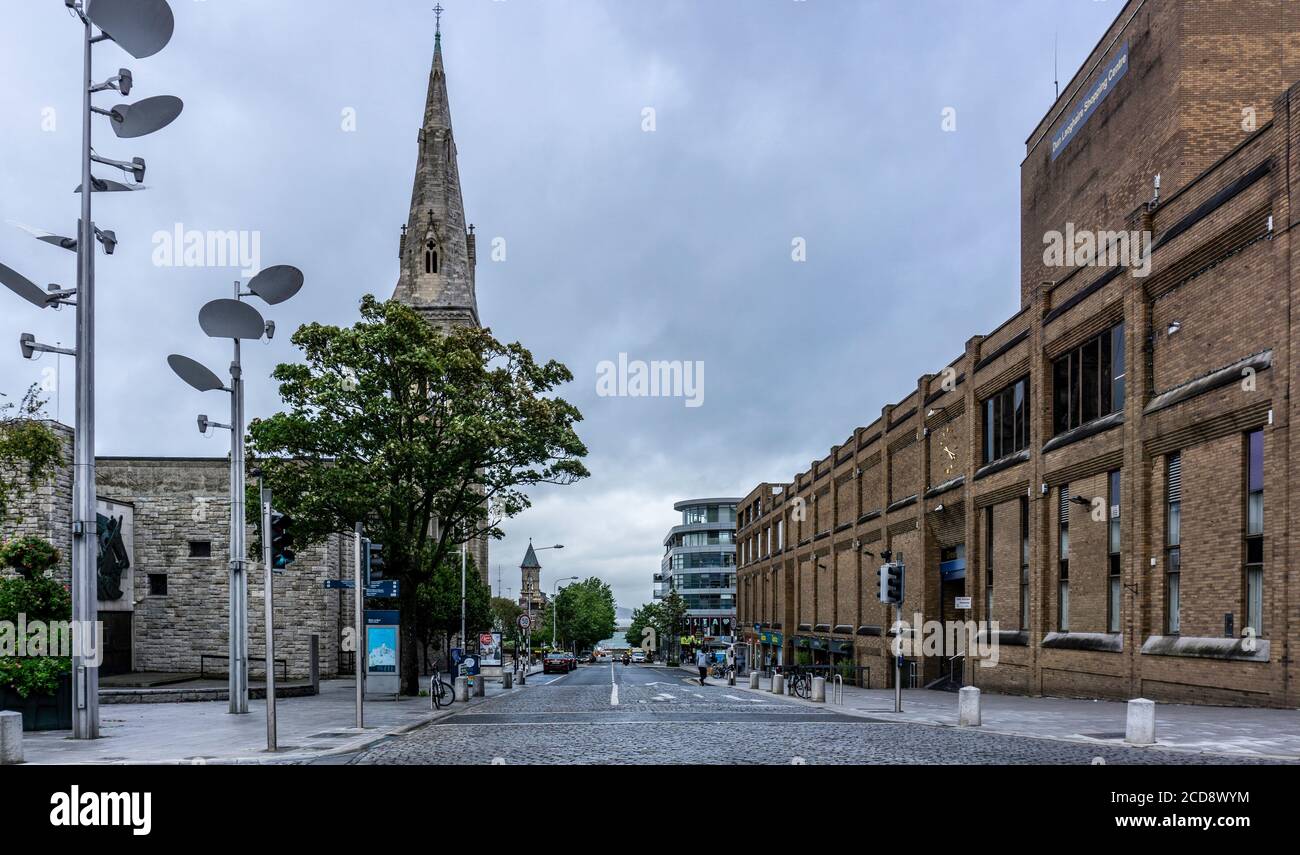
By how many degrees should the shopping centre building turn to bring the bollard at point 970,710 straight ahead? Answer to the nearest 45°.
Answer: approximately 45° to its left

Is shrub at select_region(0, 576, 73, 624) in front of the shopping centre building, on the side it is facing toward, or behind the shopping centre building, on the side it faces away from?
in front

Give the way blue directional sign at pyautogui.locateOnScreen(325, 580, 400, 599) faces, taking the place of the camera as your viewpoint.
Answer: facing the viewer

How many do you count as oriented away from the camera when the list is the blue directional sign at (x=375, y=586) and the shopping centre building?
0

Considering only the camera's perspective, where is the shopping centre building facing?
facing the viewer and to the left of the viewer
